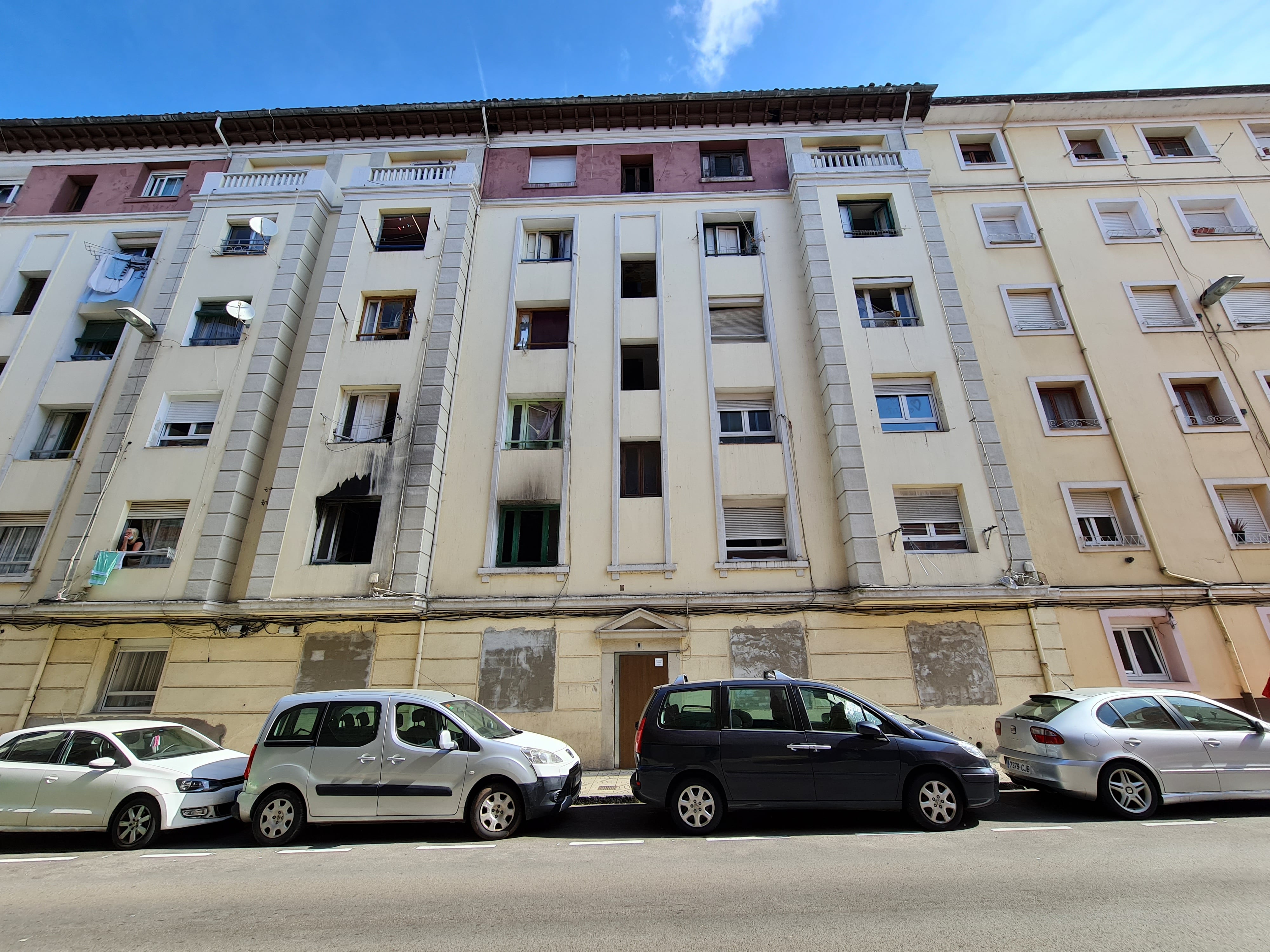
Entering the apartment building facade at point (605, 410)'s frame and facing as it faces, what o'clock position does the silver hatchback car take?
The silver hatchback car is roughly at 10 o'clock from the apartment building facade.

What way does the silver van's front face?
to the viewer's right

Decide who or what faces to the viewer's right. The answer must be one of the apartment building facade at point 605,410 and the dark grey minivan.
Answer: the dark grey minivan

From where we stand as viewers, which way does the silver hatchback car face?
facing away from the viewer and to the right of the viewer

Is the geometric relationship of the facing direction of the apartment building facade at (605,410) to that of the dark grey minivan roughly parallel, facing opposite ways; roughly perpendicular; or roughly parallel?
roughly perpendicular

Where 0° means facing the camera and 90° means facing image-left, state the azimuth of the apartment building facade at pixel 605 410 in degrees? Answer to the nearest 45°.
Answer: approximately 0°

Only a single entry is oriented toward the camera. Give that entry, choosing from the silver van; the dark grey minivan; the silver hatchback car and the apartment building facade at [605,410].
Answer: the apartment building facade

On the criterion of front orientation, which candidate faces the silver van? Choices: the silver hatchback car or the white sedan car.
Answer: the white sedan car

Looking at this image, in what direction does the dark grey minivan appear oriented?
to the viewer's right

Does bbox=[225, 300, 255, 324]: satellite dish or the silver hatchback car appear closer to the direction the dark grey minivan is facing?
the silver hatchback car

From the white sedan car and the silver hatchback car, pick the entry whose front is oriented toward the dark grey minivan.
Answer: the white sedan car

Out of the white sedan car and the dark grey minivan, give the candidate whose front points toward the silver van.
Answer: the white sedan car

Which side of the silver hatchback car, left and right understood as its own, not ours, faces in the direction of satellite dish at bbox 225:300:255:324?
back
